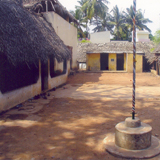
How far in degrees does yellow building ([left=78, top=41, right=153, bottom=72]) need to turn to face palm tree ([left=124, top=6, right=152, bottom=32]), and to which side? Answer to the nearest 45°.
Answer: approximately 180°

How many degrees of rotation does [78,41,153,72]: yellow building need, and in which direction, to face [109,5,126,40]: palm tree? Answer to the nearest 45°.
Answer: approximately 180°

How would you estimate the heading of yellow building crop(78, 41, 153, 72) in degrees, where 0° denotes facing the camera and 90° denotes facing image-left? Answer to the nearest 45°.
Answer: approximately 0°

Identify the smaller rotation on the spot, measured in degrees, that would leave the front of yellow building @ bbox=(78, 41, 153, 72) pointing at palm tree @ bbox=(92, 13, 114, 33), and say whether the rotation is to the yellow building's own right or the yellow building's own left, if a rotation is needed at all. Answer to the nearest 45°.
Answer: approximately 180°

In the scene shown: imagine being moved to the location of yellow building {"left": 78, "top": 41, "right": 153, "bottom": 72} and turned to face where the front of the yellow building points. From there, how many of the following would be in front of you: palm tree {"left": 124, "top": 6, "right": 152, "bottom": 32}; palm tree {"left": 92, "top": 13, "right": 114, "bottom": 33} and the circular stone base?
1

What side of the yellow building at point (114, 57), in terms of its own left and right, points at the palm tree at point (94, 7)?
back

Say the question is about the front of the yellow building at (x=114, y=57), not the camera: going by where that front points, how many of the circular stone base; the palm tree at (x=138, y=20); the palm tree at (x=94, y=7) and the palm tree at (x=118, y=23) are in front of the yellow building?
1

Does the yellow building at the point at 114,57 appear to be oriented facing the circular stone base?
yes

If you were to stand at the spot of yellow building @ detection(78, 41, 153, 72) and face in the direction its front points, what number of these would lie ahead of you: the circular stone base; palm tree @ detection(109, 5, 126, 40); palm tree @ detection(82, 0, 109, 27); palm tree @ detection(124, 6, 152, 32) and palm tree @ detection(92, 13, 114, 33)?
1
